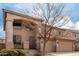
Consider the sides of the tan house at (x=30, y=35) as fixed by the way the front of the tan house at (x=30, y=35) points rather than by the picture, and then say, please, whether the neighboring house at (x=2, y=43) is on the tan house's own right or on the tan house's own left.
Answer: on the tan house's own right
